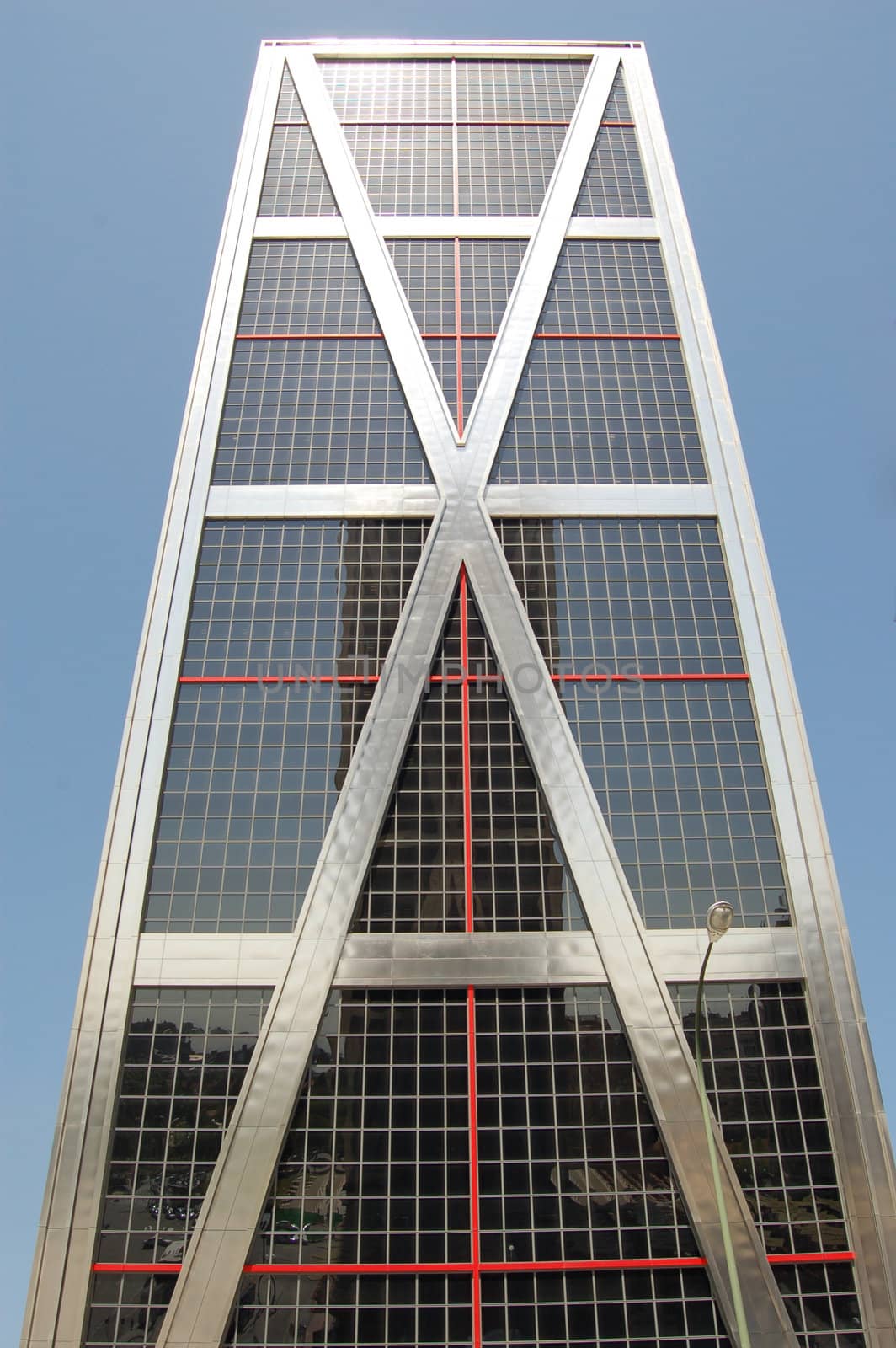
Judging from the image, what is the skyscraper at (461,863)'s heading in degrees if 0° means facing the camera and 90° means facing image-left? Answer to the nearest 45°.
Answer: approximately 0°
